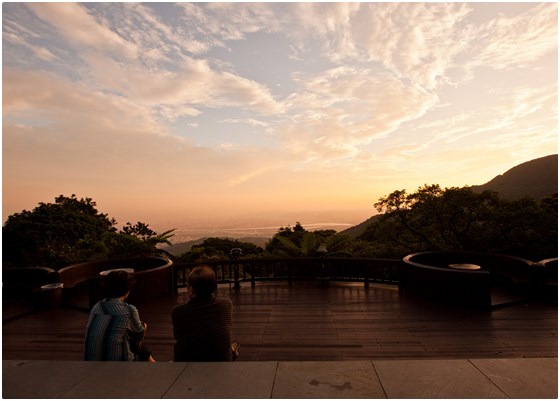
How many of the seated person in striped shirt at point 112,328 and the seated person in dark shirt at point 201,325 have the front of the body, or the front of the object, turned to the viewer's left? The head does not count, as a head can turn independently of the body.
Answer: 0

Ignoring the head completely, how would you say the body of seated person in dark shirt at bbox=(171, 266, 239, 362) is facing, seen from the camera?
away from the camera

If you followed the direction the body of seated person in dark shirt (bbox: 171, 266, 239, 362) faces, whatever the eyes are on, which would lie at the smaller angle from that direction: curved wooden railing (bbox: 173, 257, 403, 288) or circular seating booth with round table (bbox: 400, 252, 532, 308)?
the curved wooden railing

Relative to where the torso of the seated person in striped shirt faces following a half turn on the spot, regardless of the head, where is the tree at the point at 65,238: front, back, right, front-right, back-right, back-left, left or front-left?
back-right

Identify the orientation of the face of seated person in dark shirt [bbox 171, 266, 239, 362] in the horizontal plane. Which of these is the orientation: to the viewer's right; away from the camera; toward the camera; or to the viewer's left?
away from the camera

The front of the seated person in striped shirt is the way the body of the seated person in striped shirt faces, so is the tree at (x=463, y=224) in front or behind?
in front

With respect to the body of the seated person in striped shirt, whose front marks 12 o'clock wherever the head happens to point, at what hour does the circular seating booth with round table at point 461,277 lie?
The circular seating booth with round table is roughly at 1 o'clock from the seated person in striped shirt.

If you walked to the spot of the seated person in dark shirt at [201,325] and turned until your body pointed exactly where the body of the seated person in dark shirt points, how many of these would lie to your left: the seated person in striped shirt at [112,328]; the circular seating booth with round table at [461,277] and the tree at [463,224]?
1

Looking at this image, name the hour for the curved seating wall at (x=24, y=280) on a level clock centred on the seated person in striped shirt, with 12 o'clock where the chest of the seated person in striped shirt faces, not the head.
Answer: The curved seating wall is roughly at 10 o'clock from the seated person in striped shirt.

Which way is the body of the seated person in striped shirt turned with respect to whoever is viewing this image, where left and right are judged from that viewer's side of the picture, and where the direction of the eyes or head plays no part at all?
facing away from the viewer and to the right of the viewer
